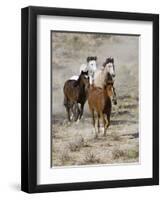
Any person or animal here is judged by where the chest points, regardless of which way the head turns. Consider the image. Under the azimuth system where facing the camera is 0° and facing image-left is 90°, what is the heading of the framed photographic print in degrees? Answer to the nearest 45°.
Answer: approximately 315°
